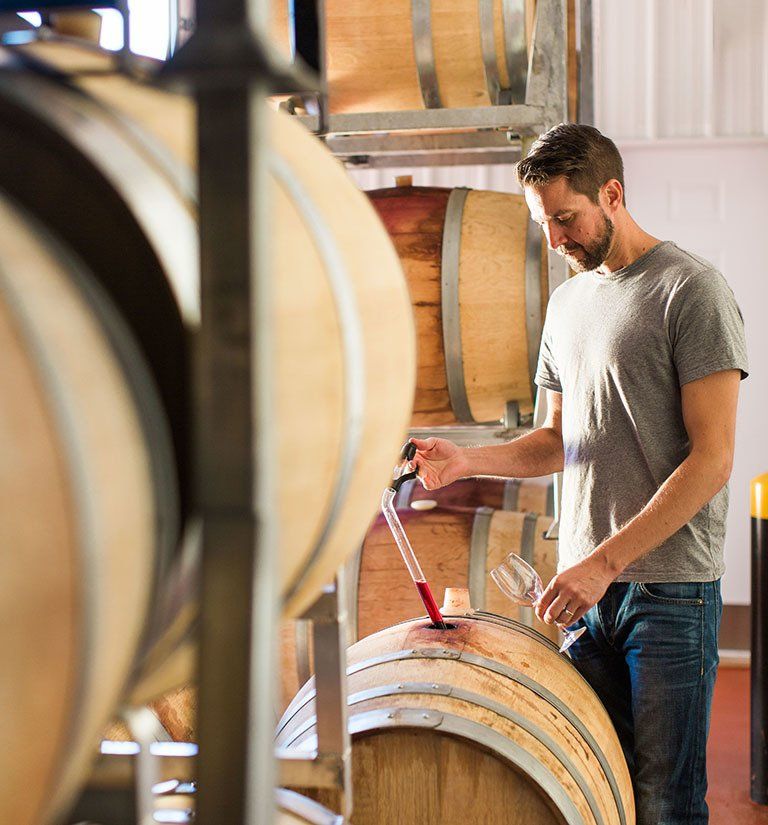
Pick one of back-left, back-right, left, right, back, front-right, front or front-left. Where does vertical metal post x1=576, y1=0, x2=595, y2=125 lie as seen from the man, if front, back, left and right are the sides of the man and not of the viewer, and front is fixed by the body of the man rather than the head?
back-right

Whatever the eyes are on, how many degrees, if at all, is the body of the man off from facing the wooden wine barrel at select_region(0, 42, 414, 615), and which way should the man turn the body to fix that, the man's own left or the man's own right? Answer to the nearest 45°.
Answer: approximately 45° to the man's own left

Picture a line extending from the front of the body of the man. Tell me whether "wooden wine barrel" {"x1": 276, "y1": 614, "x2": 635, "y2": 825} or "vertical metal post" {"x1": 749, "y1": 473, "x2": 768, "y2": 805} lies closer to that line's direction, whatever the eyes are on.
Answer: the wooden wine barrel

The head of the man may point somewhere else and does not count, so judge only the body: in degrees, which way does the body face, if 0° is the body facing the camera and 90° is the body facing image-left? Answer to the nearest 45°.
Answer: approximately 45°

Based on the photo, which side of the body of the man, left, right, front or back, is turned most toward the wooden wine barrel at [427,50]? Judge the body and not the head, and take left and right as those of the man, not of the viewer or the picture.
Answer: right
